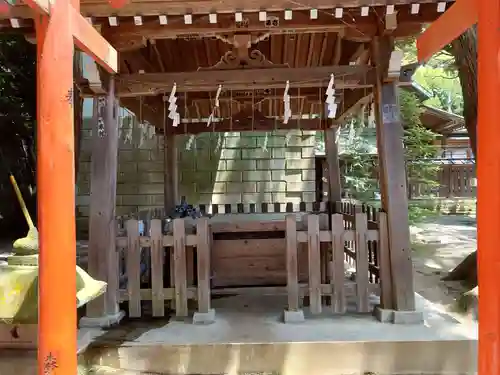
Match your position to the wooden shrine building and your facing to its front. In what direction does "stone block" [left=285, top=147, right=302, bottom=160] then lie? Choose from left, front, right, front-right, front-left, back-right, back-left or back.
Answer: back

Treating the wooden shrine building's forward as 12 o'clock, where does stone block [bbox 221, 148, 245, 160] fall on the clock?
The stone block is roughly at 6 o'clock from the wooden shrine building.

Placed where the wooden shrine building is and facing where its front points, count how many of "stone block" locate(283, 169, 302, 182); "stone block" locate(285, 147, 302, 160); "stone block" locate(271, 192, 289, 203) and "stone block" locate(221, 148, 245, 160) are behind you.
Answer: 4

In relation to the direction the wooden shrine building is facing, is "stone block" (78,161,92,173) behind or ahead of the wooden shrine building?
behind

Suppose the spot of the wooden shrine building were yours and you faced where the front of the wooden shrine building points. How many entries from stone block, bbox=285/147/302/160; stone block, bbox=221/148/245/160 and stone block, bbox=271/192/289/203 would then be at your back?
3

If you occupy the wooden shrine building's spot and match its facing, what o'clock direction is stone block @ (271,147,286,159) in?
The stone block is roughly at 6 o'clock from the wooden shrine building.

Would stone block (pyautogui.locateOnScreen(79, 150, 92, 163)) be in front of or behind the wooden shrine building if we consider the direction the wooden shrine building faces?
behind

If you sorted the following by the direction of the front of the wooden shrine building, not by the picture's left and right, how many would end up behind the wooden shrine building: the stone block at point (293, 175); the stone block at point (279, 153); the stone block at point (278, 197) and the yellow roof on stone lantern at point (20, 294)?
3

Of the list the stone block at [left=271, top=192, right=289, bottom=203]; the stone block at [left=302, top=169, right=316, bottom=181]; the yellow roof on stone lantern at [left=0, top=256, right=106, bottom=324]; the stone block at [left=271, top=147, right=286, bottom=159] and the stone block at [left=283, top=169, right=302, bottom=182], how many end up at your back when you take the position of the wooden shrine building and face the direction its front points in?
4

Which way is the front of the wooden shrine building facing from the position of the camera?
facing the viewer

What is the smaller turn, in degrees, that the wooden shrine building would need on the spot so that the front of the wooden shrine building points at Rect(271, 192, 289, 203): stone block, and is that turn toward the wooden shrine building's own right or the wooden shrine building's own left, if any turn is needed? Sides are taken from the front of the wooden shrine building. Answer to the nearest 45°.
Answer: approximately 180°

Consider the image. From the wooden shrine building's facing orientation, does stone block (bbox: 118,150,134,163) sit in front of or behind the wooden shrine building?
behind

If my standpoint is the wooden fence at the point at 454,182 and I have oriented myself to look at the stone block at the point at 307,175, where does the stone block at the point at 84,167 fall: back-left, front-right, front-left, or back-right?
front-right

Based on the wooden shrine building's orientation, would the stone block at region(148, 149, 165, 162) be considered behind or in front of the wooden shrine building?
behind
